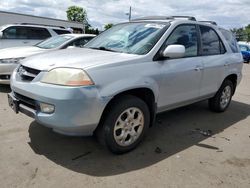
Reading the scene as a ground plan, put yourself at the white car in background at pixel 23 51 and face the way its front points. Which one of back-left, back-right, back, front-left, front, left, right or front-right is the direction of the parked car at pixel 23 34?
back-right

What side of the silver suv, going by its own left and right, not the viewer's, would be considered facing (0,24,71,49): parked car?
right

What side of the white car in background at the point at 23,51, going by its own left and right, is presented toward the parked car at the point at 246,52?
back

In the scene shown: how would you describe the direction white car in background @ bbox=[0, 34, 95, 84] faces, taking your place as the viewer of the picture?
facing the viewer and to the left of the viewer

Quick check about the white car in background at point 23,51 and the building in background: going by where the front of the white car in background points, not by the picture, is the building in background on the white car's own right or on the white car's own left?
on the white car's own right

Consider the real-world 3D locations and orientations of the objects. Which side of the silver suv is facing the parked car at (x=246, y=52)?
back

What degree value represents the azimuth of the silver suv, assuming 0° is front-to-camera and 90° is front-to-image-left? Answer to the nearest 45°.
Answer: approximately 45°

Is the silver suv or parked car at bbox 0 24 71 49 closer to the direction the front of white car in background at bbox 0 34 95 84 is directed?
the silver suv

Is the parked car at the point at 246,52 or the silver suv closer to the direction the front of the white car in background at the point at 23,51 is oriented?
the silver suv

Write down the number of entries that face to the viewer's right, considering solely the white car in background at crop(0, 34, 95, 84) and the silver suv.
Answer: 0

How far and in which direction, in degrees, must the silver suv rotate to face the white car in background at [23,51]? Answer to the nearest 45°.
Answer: approximately 90° to its right
